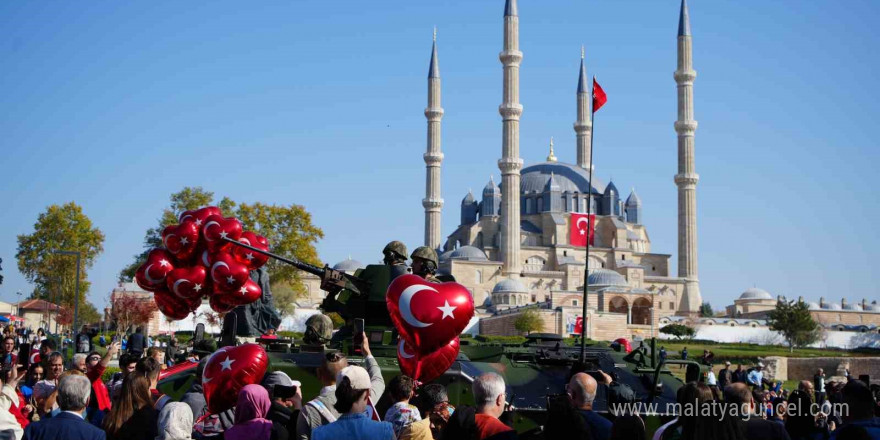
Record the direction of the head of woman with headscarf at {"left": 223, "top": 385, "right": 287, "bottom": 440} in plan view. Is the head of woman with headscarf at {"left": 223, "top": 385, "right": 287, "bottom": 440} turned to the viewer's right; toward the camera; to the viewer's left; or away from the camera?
away from the camera

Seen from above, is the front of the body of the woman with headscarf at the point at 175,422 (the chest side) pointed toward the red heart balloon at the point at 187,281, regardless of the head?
yes

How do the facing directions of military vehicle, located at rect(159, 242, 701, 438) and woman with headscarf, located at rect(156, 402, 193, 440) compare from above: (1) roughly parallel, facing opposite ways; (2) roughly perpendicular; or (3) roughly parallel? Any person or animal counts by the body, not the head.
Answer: roughly perpendicular

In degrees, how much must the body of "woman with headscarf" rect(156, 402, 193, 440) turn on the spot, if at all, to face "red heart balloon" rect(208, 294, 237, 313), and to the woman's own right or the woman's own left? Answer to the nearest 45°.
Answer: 0° — they already face it

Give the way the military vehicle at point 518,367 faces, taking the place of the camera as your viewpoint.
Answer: facing to the left of the viewer

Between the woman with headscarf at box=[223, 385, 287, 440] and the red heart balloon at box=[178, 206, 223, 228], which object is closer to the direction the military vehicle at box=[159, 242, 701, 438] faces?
the red heart balloon

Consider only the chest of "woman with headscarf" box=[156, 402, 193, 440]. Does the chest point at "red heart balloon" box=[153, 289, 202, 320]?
yes

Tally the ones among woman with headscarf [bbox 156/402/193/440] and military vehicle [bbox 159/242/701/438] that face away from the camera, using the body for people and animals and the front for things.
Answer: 1

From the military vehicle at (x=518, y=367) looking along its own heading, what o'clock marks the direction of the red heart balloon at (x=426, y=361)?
The red heart balloon is roughly at 10 o'clock from the military vehicle.

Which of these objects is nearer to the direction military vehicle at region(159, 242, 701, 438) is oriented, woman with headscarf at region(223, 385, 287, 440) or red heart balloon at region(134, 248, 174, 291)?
the red heart balloon

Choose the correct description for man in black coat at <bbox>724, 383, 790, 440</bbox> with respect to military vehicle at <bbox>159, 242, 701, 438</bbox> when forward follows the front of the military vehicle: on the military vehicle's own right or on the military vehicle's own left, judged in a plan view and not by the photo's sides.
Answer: on the military vehicle's own left

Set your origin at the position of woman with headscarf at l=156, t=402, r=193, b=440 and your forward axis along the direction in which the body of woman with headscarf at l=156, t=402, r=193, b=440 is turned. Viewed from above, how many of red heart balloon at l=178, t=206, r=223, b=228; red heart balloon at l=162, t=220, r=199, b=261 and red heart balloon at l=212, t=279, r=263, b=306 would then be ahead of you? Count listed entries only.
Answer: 3

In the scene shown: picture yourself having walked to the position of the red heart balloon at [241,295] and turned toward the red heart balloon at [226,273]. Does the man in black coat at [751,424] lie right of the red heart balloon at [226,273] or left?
left

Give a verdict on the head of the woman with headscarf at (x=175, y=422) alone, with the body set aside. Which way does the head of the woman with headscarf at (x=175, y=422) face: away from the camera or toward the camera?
away from the camera

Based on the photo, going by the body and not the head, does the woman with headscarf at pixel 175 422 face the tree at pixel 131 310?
yes

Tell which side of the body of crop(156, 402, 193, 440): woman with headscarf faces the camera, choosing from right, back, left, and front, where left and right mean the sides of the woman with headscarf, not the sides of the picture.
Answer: back
